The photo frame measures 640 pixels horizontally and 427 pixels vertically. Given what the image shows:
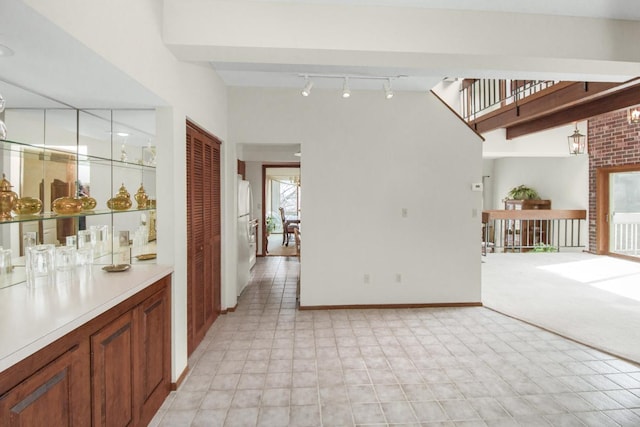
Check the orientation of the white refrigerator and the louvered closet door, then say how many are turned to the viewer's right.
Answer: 2

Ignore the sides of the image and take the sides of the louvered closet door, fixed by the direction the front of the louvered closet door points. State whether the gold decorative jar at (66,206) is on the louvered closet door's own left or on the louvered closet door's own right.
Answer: on the louvered closet door's own right

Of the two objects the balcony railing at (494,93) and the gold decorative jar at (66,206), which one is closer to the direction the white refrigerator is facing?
the balcony railing

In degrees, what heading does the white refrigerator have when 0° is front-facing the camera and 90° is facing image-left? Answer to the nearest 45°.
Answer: approximately 270°

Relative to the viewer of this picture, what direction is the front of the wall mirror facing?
facing the viewer and to the right of the viewer

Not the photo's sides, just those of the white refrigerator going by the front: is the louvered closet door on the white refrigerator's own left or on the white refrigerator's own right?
on the white refrigerator's own right

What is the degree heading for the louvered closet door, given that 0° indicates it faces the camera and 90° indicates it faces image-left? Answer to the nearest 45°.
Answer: approximately 270°

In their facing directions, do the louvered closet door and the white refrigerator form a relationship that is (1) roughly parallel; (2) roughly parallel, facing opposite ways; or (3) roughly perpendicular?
roughly parallel

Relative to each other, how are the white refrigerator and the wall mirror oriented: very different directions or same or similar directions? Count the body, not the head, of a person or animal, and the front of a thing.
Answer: same or similar directions

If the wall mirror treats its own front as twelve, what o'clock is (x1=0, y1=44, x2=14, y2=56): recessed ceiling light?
The recessed ceiling light is roughly at 2 o'clock from the wall mirror.

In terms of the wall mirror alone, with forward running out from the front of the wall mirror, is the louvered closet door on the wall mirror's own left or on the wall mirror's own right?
on the wall mirror's own left

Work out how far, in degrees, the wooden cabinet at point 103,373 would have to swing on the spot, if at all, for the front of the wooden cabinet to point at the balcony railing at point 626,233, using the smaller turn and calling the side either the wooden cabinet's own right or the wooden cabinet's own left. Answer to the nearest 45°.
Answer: approximately 45° to the wooden cabinet's own left
